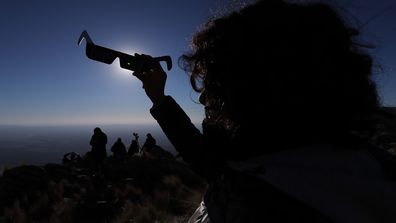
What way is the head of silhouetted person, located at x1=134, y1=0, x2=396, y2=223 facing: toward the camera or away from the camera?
away from the camera

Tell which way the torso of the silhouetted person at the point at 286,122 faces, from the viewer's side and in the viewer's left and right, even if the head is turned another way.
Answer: facing away from the viewer and to the left of the viewer

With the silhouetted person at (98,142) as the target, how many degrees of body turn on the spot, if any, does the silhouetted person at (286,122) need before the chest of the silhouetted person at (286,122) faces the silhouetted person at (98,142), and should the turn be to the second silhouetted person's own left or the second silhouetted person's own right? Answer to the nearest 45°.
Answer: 0° — they already face them
